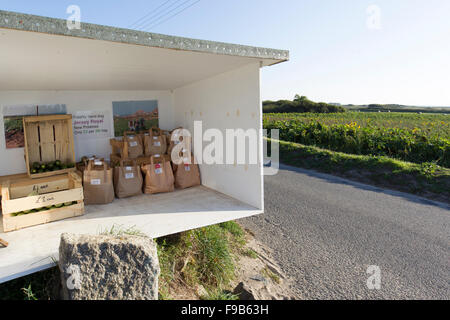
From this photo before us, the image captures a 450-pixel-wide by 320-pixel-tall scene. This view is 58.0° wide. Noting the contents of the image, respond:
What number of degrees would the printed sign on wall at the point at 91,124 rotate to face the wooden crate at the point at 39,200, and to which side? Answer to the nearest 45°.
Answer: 0° — it already faces it

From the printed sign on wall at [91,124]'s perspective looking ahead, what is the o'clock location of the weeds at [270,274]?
The weeds is roughly at 11 o'clock from the printed sign on wall.

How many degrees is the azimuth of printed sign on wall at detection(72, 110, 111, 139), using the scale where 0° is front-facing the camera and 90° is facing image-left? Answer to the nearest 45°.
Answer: approximately 0°
